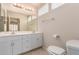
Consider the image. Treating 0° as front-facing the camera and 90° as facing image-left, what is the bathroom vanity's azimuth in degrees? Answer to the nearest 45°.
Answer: approximately 315°
